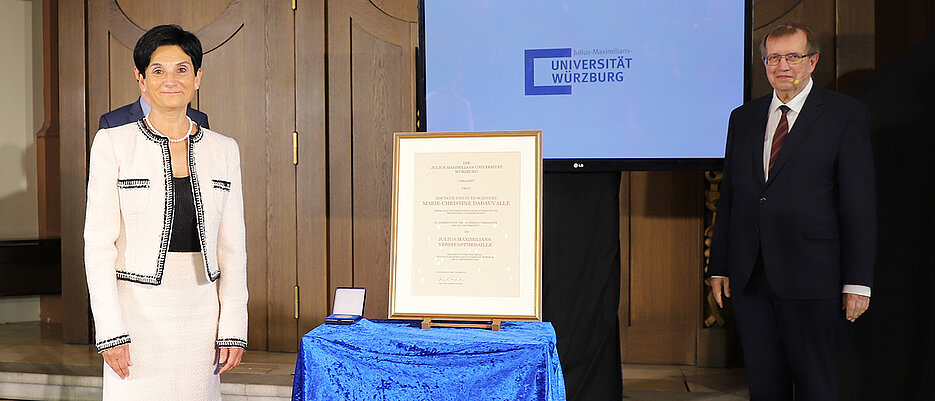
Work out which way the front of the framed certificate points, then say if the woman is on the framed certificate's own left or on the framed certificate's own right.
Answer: on the framed certificate's own right

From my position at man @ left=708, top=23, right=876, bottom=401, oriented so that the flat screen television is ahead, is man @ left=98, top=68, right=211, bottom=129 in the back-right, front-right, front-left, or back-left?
front-left

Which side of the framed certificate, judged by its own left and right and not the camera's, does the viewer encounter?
front

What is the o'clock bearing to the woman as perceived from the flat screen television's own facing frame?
The woman is roughly at 1 o'clock from the flat screen television.

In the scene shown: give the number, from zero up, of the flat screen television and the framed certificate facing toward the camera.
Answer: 2

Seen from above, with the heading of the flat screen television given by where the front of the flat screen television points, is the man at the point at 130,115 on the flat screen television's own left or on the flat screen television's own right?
on the flat screen television's own right

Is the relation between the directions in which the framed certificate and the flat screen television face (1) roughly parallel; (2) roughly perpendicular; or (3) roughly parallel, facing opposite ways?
roughly parallel

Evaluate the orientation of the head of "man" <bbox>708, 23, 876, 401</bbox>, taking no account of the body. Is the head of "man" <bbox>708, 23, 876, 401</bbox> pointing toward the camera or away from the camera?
toward the camera

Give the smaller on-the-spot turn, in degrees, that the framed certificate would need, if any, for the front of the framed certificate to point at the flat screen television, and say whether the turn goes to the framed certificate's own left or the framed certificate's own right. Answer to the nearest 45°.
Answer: approximately 180°

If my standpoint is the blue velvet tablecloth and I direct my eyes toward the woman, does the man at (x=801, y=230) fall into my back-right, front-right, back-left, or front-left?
back-right
